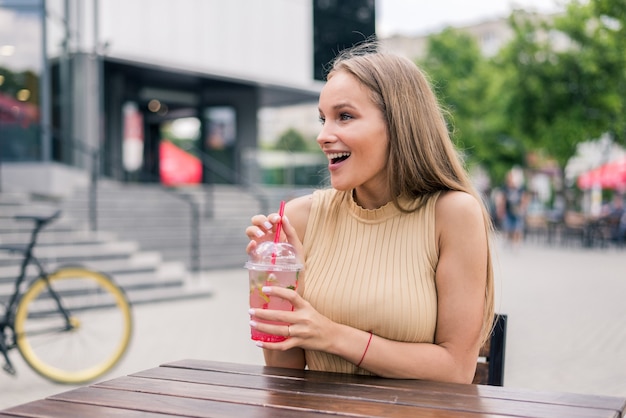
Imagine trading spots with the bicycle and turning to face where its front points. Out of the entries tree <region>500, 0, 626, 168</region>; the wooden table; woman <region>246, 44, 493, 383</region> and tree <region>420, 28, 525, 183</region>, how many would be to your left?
2

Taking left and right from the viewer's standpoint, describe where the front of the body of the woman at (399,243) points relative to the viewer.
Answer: facing the viewer and to the left of the viewer

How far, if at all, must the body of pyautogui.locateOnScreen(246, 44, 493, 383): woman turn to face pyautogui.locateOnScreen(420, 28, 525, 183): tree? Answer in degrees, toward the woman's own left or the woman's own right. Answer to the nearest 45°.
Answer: approximately 135° to the woman's own right
